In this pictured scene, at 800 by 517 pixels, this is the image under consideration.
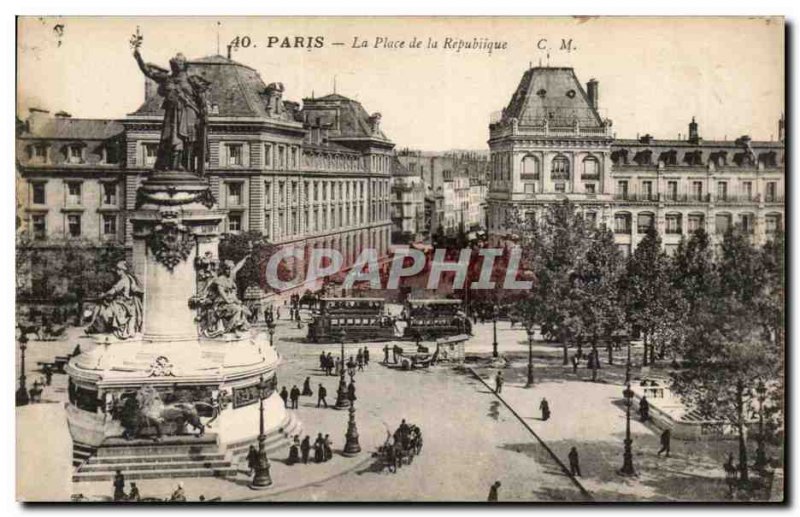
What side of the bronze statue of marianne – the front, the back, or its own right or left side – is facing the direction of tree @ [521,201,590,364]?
left

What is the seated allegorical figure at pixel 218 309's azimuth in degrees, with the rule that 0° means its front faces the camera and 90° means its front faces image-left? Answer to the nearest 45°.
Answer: approximately 315°

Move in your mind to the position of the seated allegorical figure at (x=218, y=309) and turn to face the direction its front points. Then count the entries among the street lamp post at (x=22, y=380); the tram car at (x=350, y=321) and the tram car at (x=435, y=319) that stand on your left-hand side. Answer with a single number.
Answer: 2

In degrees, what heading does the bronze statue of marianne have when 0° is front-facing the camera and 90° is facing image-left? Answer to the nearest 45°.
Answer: approximately 0°

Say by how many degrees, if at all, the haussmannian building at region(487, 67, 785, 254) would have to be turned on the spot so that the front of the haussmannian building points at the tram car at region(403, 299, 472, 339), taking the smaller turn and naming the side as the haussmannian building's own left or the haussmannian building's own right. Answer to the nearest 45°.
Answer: approximately 90° to the haussmannian building's own right

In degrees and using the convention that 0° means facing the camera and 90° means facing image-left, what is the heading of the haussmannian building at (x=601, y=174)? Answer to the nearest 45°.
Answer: approximately 0°

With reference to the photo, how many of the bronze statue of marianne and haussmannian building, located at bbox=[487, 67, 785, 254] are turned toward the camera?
2

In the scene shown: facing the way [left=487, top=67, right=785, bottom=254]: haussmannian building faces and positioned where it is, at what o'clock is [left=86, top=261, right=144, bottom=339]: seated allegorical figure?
The seated allegorical figure is roughly at 2 o'clock from the haussmannian building.

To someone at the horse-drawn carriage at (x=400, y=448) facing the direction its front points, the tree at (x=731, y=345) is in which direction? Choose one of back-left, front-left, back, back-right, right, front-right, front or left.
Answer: back-left
